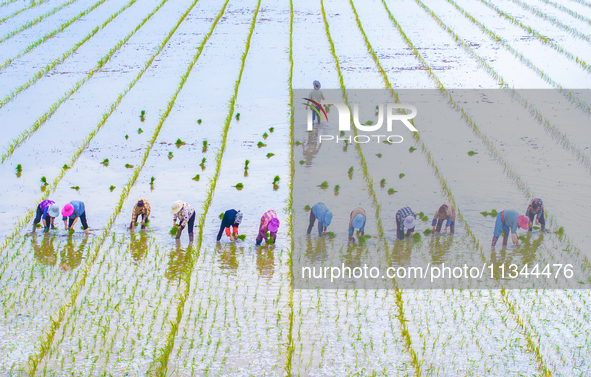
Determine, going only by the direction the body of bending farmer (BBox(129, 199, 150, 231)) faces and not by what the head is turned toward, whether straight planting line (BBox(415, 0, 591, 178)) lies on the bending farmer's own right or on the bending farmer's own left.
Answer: on the bending farmer's own left

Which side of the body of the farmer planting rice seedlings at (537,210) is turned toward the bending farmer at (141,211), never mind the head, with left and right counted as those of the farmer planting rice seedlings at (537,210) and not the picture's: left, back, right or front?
right

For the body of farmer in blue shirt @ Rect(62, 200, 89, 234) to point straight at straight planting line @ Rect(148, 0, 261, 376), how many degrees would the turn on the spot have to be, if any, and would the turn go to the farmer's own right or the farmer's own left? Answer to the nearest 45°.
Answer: approximately 180°

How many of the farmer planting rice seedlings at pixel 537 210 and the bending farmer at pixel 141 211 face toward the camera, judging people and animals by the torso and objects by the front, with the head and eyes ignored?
2

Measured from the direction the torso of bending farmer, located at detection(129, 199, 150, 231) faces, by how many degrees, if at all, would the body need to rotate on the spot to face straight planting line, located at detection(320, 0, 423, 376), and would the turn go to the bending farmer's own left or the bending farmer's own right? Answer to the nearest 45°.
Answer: approximately 45° to the bending farmer's own left

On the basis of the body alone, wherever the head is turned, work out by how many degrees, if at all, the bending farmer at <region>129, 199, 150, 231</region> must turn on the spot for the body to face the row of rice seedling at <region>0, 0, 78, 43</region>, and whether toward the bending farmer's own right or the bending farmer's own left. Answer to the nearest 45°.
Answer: approximately 180°

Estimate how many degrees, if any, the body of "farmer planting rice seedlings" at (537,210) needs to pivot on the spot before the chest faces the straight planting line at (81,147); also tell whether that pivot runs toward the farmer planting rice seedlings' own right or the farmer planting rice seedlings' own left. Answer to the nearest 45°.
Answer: approximately 90° to the farmer planting rice seedlings' own right

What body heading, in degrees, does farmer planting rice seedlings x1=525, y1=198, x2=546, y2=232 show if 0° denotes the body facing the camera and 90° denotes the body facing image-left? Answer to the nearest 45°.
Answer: approximately 0°
